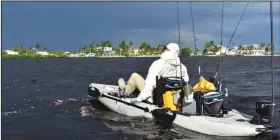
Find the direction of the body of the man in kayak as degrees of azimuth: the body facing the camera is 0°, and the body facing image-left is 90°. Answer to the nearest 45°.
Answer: approximately 135°

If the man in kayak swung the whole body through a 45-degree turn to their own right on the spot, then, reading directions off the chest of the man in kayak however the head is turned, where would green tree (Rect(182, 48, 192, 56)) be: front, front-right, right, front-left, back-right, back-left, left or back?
front-right

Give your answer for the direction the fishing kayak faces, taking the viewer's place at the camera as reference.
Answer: facing away from the viewer and to the left of the viewer
